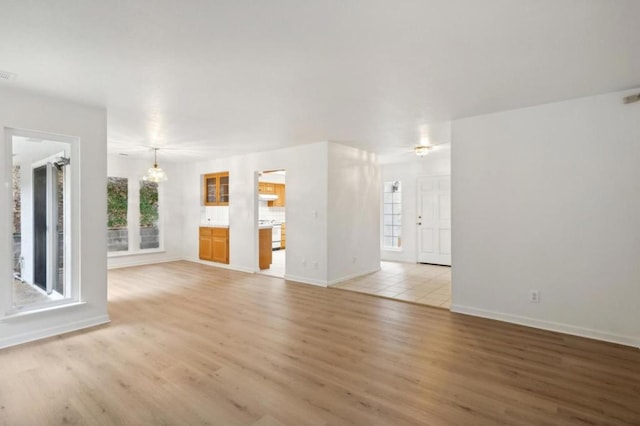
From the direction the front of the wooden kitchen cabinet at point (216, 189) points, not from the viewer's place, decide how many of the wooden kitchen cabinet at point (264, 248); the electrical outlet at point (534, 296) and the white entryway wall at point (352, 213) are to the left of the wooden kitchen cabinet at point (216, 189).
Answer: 3

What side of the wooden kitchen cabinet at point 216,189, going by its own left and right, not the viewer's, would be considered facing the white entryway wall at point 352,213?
left

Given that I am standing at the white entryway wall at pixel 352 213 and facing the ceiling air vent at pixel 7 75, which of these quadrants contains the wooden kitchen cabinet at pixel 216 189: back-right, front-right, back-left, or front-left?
front-right

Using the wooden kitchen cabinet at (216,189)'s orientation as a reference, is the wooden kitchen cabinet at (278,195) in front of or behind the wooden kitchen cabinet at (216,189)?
behind

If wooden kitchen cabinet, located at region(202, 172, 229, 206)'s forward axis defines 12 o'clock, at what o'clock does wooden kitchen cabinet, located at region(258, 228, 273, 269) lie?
wooden kitchen cabinet, located at region(258, 228, 273, 269) is roughly at 9 o'clock from wooden kitchen cabinet, located at region(202, 172, 229, 206).

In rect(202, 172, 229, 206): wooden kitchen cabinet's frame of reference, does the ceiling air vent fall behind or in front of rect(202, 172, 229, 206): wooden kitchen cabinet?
in front

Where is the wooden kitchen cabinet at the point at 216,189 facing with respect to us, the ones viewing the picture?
facing the viewer and to the left of the viewer

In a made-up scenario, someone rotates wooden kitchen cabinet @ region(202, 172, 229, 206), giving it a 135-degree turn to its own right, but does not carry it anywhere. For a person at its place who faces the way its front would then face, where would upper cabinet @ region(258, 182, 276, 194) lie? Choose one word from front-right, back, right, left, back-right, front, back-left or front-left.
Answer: front-right

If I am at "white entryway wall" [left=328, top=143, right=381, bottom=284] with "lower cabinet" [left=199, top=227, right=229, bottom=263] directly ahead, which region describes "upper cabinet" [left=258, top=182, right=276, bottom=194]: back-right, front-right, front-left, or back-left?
front-right

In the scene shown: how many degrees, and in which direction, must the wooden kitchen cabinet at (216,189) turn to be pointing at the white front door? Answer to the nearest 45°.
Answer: approximately 135° to its left

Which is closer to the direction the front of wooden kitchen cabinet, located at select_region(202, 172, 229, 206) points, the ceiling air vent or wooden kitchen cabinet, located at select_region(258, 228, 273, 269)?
the ceiling air vent
